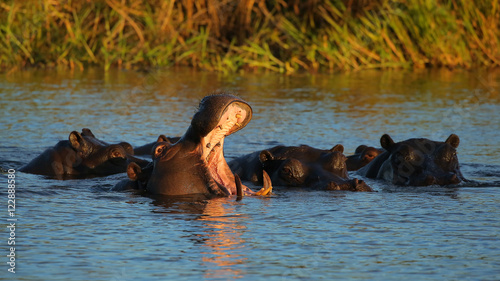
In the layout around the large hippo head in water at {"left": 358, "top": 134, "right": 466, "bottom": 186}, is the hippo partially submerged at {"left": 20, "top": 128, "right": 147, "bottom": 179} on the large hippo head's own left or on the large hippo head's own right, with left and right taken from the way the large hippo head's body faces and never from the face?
on the large hippo head's own right

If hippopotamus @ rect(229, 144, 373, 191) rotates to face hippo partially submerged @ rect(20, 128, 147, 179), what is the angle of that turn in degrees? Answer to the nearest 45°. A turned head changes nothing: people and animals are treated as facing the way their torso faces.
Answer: approximately 135° to its right

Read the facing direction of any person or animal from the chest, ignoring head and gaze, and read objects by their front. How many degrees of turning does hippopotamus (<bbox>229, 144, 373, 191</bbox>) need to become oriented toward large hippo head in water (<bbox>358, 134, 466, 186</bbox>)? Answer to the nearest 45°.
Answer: approximately 45° to its left

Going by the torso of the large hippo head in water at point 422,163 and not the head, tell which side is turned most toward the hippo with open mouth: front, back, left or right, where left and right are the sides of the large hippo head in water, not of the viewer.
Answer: right

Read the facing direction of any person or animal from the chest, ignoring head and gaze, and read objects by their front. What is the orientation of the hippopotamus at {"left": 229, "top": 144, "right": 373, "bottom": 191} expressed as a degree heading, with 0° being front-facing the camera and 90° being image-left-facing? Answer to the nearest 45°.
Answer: approximately 315°

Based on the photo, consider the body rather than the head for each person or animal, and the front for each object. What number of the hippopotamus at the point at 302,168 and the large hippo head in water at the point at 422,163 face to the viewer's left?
0

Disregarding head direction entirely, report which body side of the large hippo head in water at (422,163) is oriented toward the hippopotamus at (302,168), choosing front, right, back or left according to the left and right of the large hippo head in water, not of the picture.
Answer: right

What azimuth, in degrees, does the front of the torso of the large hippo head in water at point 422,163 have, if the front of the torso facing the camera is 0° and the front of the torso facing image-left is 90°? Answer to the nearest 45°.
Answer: approximately 315°
